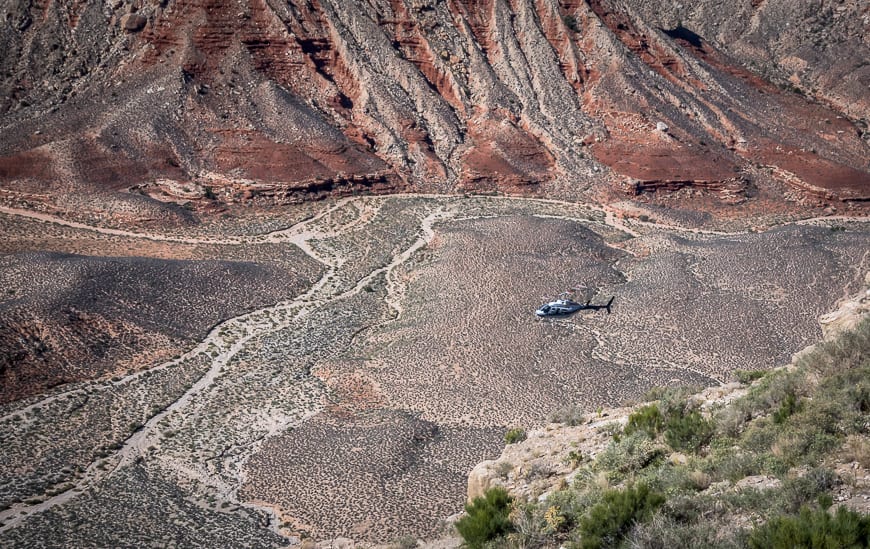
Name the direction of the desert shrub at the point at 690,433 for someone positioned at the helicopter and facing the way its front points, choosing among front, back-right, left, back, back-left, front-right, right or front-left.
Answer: left

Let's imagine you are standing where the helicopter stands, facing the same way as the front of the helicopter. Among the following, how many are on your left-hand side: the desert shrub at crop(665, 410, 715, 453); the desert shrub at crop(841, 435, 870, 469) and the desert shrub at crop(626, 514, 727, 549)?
3

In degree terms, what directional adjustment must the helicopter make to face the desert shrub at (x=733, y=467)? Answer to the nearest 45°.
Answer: approximately 90° to its left

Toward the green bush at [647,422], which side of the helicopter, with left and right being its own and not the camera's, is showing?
left

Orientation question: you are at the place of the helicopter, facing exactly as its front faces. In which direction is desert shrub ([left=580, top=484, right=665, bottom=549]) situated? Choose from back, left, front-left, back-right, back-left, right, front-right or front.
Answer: left

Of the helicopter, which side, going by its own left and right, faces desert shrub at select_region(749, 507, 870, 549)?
left

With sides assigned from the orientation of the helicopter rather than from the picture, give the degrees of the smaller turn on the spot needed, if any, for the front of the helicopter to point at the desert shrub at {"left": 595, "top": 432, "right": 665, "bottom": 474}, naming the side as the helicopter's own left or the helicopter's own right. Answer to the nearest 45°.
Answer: approximately 90° to the helicopter's own left

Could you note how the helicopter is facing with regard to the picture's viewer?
facing to the left of the viewer

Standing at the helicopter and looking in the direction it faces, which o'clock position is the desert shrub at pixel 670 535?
The desert shrub is roughly at 9 o'clock from the helicopter.
